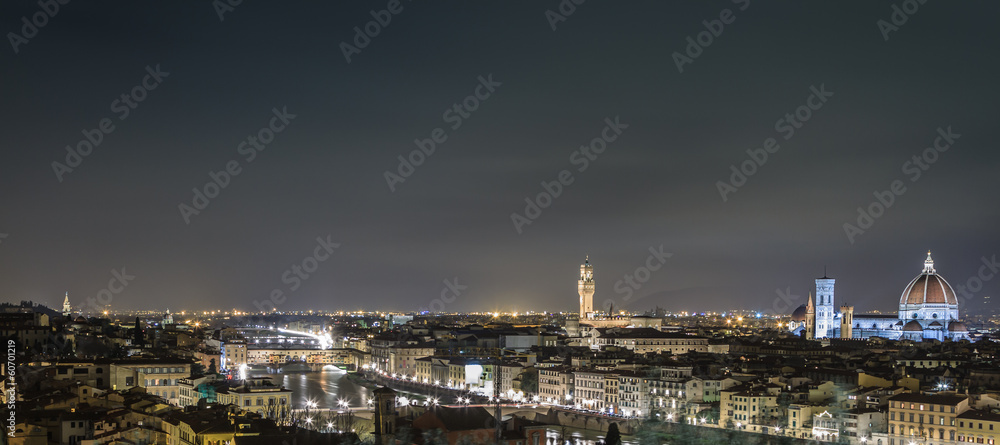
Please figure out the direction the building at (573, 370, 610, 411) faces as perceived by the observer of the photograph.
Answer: facing the viewer

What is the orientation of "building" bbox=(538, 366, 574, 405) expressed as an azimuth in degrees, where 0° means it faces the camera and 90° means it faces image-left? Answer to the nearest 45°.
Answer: approximately 45°

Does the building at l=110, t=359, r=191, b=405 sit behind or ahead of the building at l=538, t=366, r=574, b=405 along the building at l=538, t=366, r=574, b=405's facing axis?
ahead

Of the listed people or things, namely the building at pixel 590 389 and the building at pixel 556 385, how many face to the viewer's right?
0

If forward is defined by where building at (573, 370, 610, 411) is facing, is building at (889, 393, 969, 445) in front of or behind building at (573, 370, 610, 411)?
in front

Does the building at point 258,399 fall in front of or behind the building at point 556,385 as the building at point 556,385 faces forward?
in front
